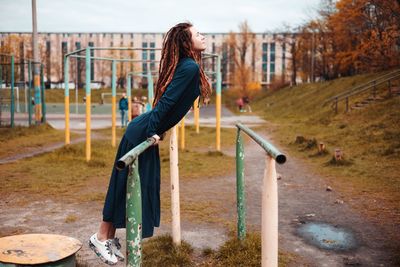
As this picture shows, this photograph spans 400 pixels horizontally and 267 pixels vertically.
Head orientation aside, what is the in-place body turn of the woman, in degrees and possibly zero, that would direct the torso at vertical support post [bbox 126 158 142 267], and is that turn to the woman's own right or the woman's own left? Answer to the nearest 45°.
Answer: approximately 90° to the woman's own right

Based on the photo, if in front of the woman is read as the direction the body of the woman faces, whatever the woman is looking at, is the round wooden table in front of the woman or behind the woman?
behind

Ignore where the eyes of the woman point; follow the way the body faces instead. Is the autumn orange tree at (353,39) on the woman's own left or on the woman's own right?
on the woman's own left

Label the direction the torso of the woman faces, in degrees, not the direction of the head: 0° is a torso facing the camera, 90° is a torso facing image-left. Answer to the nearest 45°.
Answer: approximately 270°

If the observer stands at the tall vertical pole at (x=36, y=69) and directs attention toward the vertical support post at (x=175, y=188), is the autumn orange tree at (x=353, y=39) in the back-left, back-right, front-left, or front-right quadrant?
back-left

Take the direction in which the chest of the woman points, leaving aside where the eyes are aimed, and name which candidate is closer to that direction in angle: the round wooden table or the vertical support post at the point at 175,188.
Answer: the vertical support post
